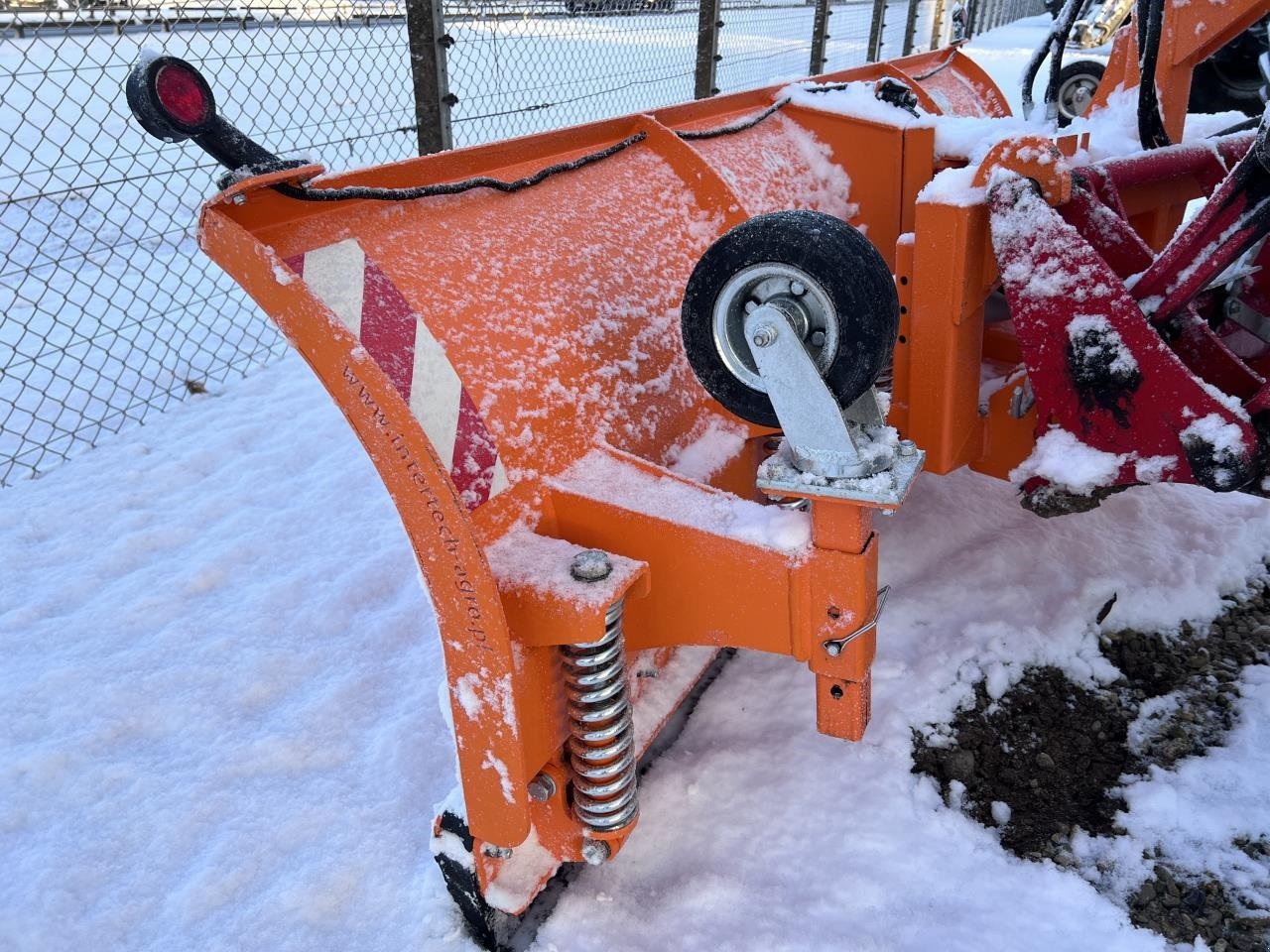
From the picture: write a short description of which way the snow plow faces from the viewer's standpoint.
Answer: facing away from the viewer and to the left of the viewer

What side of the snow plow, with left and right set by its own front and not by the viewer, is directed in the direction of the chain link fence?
front
